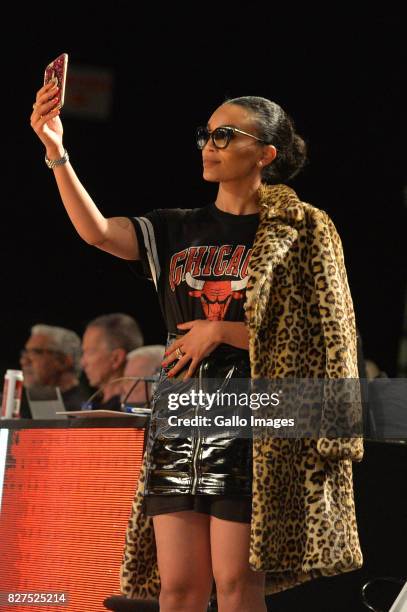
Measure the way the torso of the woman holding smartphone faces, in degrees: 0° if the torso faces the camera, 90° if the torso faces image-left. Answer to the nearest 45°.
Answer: approximately 45°

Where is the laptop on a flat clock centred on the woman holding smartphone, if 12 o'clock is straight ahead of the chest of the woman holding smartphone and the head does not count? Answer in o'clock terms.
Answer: The laptop is roughly at 4 o'clock from the woman holding smartphone.

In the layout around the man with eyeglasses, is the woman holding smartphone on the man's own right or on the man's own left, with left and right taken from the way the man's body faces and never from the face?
on the man's own left

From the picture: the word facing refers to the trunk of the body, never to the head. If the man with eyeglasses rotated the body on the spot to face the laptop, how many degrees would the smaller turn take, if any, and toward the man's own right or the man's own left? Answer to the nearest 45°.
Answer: approximately 45° to the man's own left

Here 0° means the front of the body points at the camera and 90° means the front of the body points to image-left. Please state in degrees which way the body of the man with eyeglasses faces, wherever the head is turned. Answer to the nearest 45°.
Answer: approximately 45°

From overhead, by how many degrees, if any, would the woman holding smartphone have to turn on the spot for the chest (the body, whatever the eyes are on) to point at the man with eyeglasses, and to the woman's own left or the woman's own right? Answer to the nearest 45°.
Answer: approximately 135° to the woman's own right
